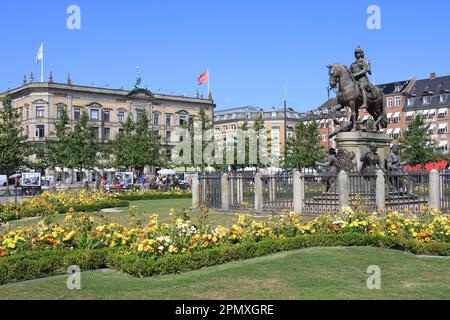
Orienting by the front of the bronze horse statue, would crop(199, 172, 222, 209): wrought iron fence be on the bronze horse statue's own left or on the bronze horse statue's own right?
on the bronze horse statue's own right

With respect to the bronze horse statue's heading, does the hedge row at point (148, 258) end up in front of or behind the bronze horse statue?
in front

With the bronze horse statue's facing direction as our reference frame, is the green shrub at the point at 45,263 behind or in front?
in front

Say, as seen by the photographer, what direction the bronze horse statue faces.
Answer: facing the viewer and to the left of the viewer

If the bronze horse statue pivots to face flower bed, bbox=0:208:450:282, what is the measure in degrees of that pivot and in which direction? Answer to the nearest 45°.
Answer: approximately 45° to its left
